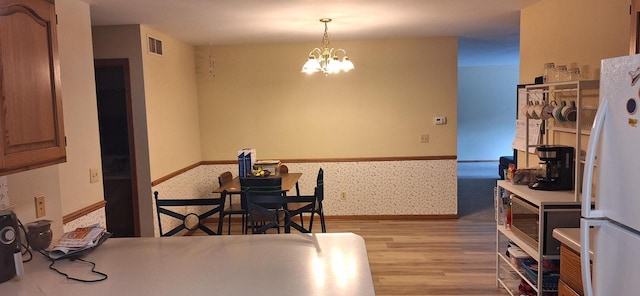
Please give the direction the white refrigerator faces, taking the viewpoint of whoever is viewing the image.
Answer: facing the viewer and to the left of the viewer

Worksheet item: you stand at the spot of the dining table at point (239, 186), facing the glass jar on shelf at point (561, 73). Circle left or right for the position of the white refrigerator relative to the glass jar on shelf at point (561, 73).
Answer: right

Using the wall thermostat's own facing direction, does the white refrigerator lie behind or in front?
in front

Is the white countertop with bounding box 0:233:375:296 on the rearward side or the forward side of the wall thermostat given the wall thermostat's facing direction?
on the forward side

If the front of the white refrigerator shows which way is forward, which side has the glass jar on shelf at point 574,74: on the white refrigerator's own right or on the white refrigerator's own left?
on the white refrigerator's own right

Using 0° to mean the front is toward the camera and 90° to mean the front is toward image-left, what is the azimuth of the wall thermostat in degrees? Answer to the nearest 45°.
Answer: approximately 0°

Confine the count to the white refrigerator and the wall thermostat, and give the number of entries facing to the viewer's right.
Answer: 0

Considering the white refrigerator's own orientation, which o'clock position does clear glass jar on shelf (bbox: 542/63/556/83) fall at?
The clear glass jar on shelf is roughly at 4 o'clock from the white refrigerator.
